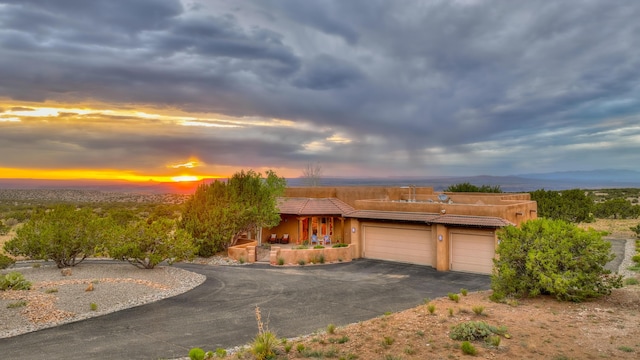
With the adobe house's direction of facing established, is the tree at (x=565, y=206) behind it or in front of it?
behind

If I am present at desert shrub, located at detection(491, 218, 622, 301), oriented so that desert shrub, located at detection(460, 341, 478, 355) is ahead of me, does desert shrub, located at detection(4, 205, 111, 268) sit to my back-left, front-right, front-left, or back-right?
front-right

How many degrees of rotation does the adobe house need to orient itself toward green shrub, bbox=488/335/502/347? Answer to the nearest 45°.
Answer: approximately 45° to its left

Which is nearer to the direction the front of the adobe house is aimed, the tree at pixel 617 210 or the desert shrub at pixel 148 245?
the desert shrub

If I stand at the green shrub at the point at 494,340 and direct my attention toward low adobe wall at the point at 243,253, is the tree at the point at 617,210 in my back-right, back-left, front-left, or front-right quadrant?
front-right

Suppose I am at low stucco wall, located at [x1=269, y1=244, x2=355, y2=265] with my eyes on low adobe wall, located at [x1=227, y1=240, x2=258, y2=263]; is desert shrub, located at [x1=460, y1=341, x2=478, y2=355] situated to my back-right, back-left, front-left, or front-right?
back-left

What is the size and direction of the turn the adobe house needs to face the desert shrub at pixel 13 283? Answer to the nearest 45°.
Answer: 0° — it already faces it

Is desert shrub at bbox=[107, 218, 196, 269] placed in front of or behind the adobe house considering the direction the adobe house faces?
in front

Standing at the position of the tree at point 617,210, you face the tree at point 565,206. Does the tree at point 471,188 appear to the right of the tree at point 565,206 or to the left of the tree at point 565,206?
right

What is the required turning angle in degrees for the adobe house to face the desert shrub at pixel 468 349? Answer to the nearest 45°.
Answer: approximately 45° to its left

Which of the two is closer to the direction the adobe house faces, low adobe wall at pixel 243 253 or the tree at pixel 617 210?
the low adobe wall

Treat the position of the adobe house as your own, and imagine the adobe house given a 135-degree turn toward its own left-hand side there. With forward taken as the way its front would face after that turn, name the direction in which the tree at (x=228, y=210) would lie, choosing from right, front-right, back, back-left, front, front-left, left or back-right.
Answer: back

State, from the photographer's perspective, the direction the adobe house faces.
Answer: facing the viewer and to the left of the viewer

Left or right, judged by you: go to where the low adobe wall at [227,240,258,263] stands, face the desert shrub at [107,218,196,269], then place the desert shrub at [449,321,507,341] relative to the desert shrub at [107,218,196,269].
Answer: left

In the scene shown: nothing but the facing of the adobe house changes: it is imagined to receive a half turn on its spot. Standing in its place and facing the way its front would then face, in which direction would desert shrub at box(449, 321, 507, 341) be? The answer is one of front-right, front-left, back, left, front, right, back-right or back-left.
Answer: back-right

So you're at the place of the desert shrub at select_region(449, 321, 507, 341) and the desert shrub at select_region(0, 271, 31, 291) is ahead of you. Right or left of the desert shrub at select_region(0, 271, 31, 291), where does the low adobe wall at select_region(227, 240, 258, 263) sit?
right

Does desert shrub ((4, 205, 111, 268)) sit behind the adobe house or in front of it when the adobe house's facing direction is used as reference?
in front
